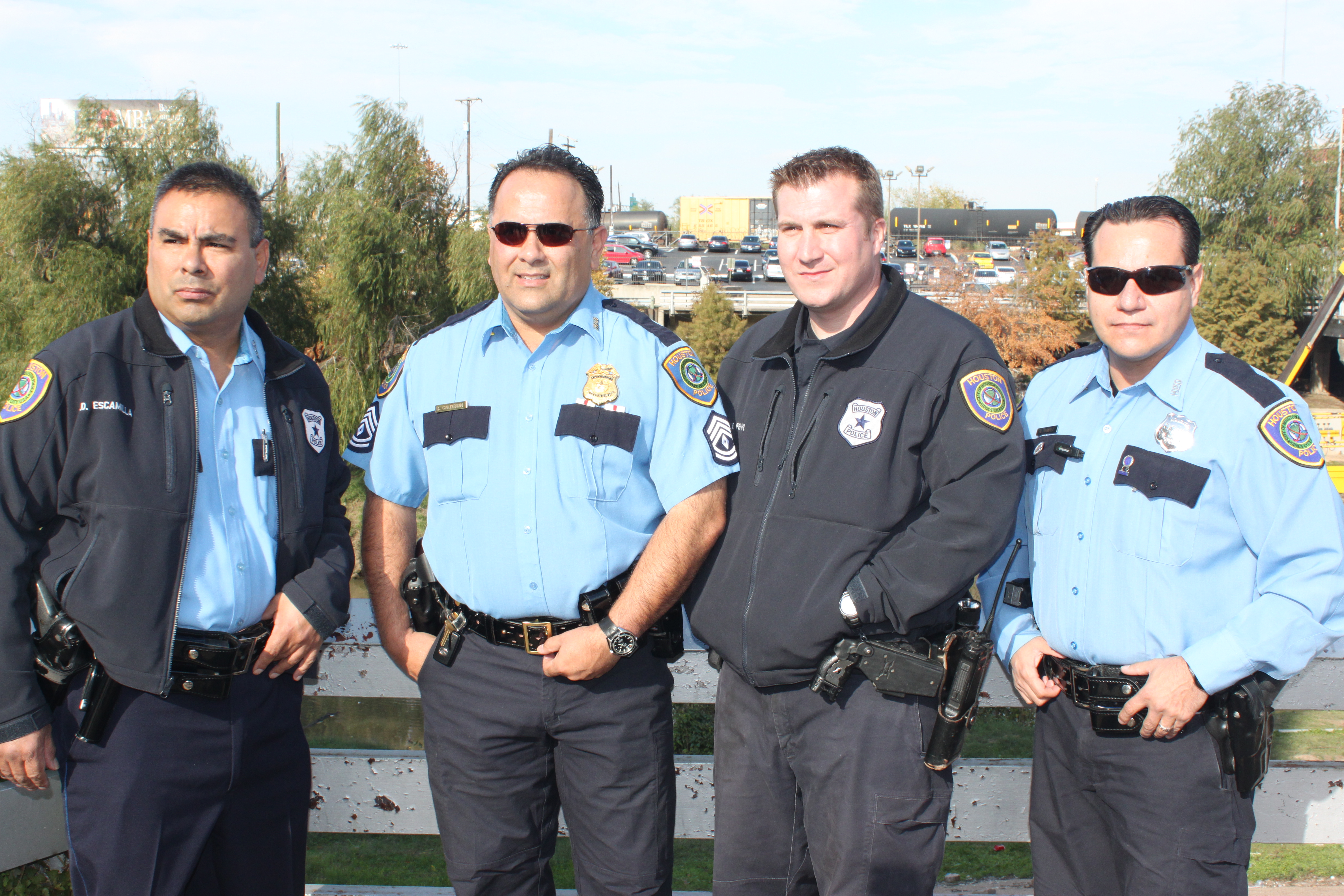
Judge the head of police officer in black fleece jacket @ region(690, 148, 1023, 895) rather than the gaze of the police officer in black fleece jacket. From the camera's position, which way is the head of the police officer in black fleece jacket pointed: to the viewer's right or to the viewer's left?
to the viewer's left

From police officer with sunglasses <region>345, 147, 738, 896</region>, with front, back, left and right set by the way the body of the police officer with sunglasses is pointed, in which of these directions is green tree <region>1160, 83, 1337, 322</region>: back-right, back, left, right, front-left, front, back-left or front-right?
back-left

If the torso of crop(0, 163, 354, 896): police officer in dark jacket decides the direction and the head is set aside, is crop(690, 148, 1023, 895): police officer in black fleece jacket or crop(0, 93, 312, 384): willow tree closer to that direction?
the police officer in black fleece jacket

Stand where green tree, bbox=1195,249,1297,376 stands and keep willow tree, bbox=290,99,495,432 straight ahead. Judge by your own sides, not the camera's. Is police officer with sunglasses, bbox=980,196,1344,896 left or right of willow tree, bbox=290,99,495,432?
left

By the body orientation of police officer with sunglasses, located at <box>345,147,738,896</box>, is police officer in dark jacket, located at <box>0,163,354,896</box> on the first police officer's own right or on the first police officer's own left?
on the first police officer's own right

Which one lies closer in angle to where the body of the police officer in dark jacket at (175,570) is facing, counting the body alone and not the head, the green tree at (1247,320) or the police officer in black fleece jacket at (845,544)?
the police officer in black fleece jacket
